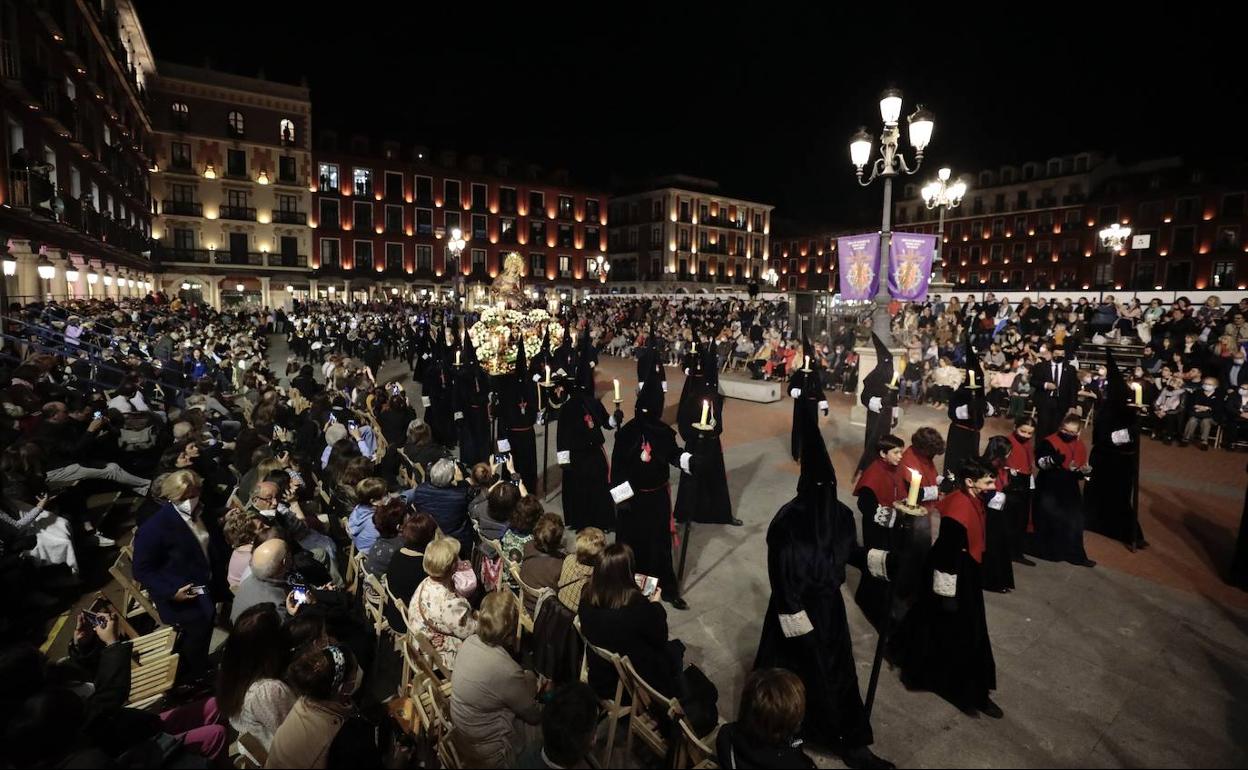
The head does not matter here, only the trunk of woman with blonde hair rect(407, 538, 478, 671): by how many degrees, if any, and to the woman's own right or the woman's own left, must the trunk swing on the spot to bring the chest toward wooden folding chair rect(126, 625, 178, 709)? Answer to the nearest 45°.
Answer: approximately 135° to the woman's own left

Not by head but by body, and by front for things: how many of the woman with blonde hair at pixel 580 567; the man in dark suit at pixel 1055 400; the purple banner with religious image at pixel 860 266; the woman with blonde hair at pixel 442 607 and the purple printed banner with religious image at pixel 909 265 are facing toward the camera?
3

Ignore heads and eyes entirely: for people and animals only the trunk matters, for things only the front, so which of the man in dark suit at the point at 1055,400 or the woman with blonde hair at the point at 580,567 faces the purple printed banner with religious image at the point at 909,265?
the woman with blonde hair

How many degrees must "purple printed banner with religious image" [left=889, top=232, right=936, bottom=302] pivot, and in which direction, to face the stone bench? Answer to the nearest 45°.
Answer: approximately 135° to its right

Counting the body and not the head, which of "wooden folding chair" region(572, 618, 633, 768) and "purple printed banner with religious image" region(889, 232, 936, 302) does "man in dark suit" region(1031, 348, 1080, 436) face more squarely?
the wooden folding chair

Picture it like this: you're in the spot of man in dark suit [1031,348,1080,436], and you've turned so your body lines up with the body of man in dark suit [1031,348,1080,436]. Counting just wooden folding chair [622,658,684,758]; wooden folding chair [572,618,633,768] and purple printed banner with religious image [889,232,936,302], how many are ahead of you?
2

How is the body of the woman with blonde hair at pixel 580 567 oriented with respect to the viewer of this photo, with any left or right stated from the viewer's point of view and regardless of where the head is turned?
facing away from the viewer and to the right of the viewer

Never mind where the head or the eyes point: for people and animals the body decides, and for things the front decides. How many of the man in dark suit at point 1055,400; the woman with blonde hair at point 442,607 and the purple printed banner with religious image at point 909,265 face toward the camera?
2

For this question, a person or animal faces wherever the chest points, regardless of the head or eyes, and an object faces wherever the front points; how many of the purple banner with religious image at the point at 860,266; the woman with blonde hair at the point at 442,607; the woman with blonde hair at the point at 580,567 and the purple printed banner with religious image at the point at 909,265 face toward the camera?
2

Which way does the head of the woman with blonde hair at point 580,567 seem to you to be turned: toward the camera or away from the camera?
away from the camera

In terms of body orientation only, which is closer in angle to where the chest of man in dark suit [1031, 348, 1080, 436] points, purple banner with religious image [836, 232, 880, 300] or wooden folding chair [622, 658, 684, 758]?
the wooden folding chair

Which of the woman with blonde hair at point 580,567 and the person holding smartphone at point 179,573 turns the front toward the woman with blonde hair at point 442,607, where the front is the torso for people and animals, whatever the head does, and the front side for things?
the person holding smartphone

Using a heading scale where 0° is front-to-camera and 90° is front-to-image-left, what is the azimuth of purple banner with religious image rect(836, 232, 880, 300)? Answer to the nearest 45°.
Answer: approximately 0°

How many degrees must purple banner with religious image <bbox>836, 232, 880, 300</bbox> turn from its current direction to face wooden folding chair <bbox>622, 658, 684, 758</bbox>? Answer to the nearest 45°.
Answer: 0° — it already faces it
